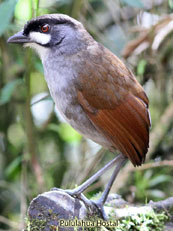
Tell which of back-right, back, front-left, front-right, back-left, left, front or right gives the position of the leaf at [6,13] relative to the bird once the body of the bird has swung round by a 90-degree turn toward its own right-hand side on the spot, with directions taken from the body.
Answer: front-left

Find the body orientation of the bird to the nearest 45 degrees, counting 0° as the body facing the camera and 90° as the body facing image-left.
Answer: approximately 90°
